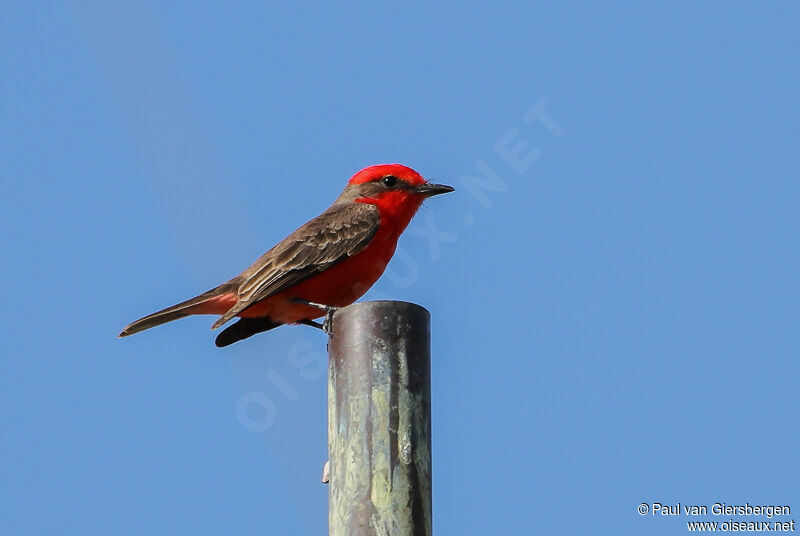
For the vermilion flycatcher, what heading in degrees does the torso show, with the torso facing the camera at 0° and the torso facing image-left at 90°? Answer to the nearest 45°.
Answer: approximately 270°
